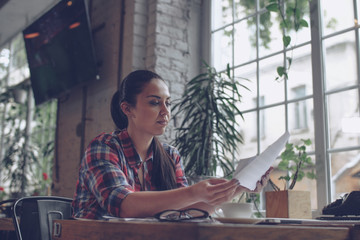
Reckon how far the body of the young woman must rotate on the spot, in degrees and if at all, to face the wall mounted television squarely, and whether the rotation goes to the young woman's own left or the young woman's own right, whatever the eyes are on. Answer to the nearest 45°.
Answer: approximately 135° to the young woman's own left

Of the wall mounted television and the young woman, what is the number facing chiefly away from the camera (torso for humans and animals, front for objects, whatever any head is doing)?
0

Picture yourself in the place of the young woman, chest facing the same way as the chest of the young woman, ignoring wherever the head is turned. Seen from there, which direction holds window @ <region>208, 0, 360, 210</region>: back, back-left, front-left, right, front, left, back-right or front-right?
left

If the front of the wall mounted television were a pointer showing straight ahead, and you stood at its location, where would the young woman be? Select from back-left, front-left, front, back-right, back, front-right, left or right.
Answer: front-left

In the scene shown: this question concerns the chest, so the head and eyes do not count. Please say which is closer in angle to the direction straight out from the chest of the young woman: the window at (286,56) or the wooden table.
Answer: the wooden table

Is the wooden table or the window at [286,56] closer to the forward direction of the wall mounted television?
the wooden table

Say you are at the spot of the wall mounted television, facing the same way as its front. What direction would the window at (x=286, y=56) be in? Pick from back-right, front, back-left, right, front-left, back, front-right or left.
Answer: left

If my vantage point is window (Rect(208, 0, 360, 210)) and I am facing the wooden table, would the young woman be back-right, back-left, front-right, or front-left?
front-right

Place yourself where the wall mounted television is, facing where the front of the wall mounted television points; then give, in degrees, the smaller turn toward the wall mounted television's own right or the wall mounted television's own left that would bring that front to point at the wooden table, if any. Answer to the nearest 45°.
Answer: approximately 45° to the wall mounted television's own left

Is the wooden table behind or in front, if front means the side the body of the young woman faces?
in front

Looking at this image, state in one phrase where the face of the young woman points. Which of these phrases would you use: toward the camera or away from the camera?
toward the camera
